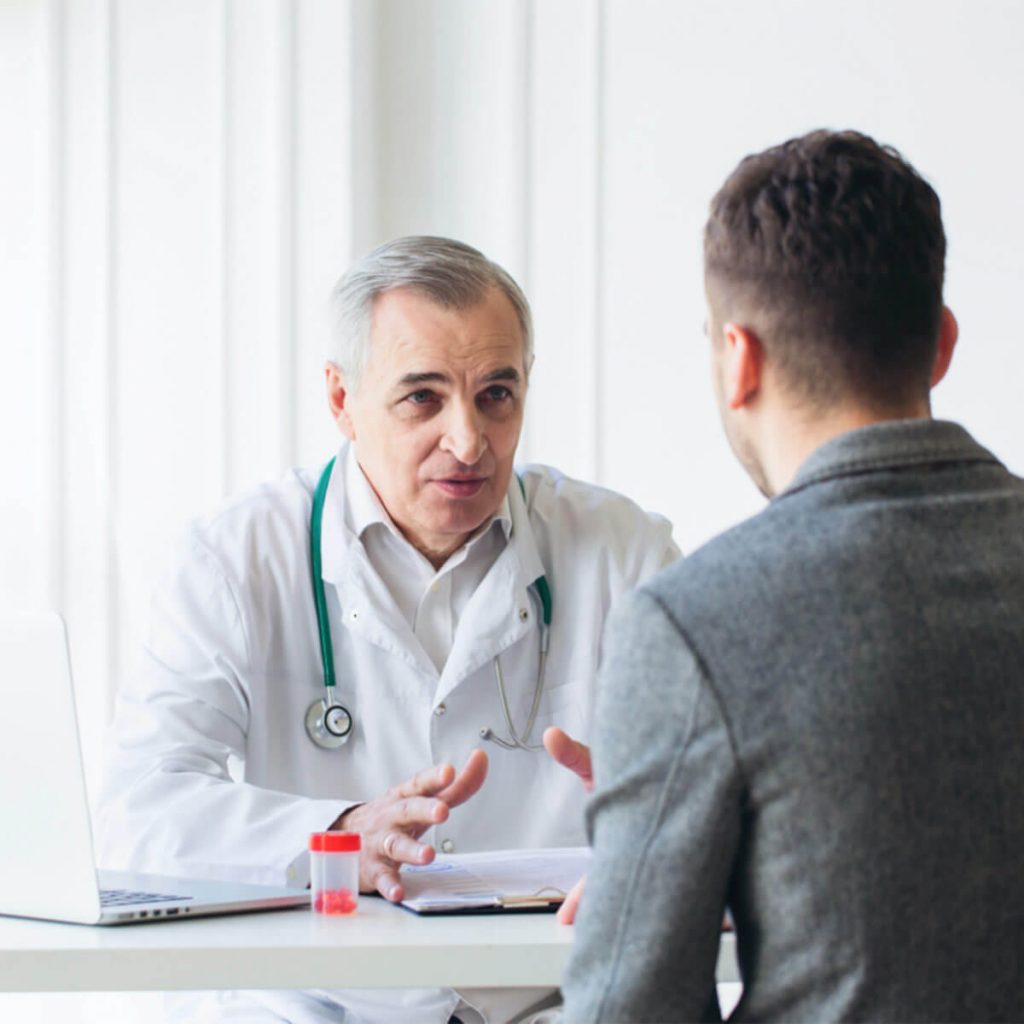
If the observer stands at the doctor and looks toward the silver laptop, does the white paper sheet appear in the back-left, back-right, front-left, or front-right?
front-left

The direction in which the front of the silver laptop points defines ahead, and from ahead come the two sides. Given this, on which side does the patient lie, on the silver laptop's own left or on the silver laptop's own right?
on the silver laptop's own right

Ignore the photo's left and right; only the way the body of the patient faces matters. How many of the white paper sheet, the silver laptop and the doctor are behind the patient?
0

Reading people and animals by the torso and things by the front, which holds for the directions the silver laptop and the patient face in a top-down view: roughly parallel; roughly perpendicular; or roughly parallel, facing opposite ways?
roughly perpendicular

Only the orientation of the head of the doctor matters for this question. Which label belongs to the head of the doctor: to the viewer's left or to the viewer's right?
to the viewer's right

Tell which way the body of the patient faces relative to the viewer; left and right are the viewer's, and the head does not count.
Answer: facing away from the viewer and to the left of the viewer

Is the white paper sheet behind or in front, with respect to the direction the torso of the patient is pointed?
in front

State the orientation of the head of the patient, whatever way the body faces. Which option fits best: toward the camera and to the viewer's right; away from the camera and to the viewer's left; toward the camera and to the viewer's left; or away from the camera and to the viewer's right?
away from the camera and to the viewer's left

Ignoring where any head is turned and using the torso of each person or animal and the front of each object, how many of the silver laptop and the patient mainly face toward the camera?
0

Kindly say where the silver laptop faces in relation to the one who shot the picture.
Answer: facing away from the viewer and to the right of the viewer

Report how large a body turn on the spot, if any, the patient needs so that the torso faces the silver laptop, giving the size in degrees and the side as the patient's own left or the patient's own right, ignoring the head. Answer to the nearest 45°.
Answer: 0° — they already face it

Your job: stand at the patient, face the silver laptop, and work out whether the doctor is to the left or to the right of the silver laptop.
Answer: right
